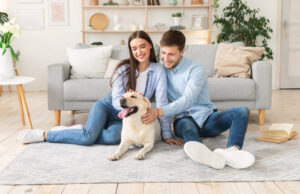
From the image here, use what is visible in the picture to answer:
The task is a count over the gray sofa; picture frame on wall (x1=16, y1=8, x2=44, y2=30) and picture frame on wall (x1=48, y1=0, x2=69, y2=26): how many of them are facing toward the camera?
3

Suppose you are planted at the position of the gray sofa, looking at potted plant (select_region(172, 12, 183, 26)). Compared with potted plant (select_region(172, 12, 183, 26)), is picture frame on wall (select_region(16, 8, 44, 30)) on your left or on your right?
left

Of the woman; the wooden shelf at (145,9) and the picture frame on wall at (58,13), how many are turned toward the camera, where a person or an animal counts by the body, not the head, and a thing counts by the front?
3

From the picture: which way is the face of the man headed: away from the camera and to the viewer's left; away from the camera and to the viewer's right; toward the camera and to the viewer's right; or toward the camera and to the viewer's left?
toward the camera and to the viewer's left
